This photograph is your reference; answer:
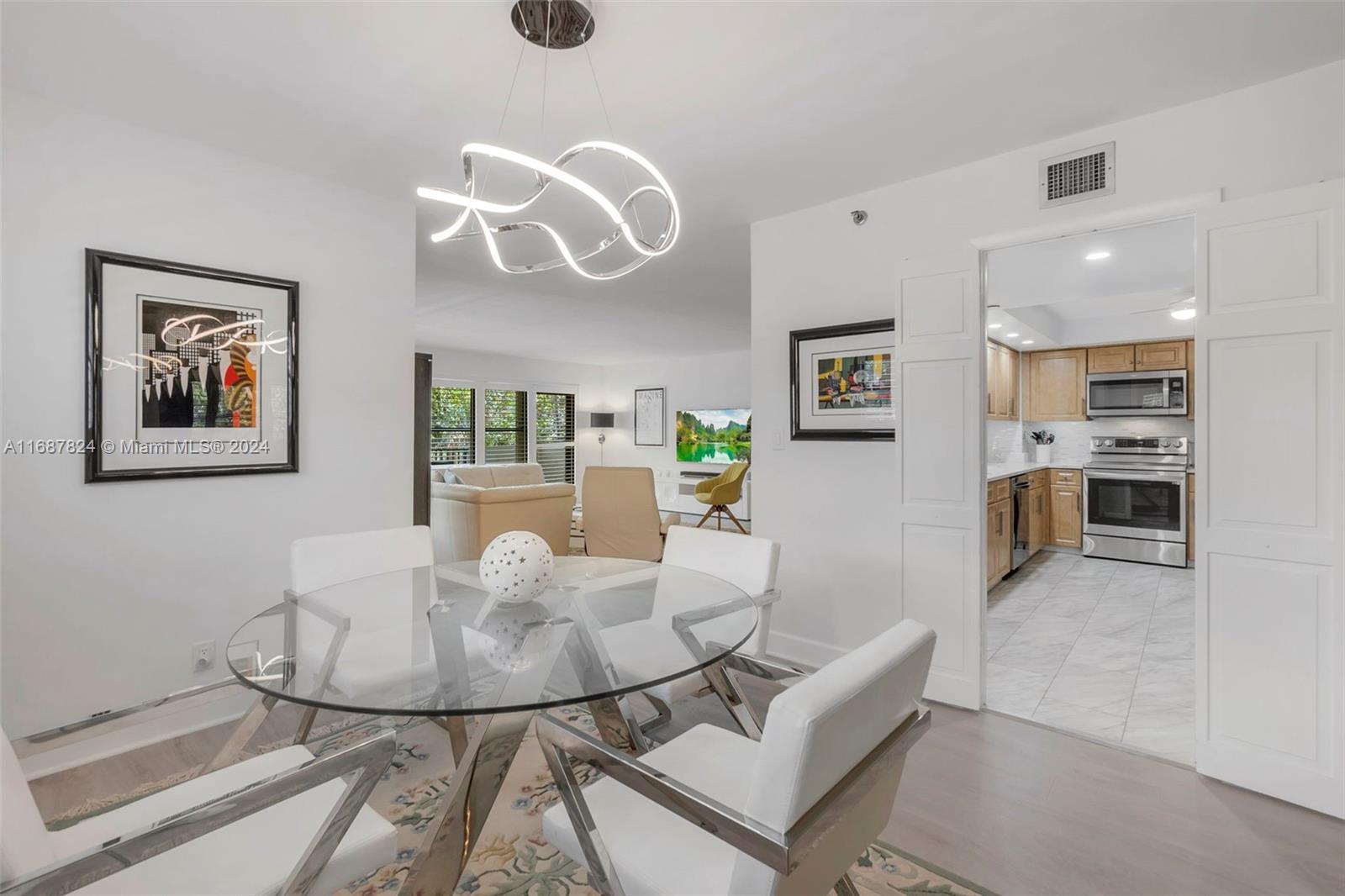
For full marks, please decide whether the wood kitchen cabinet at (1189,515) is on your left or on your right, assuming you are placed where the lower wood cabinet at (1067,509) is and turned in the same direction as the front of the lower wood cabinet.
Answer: on your left

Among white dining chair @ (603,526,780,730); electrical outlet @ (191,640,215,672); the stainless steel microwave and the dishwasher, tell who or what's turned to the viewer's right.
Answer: the dishwasher

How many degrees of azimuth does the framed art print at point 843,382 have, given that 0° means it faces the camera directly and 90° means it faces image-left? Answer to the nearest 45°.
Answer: approximately 45°

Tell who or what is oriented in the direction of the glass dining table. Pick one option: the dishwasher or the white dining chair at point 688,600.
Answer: the white dining chair

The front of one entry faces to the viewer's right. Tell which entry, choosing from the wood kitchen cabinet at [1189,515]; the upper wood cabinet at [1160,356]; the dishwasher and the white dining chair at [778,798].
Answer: the dishwasher

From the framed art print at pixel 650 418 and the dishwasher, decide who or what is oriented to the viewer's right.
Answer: the dishwasher

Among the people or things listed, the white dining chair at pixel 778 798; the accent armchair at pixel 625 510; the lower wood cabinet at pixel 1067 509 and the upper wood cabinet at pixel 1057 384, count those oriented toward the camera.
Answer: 2

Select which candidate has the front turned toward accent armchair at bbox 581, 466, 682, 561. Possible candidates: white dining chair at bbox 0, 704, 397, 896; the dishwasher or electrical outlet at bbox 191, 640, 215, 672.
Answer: the white dining chair

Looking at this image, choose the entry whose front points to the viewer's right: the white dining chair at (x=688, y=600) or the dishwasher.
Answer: the dishwasher

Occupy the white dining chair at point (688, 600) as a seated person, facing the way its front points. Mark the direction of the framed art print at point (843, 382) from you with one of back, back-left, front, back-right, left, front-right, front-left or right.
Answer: back

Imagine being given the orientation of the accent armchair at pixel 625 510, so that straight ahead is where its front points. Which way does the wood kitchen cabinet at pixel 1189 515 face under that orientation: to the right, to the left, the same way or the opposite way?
the opposite way
